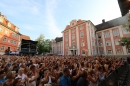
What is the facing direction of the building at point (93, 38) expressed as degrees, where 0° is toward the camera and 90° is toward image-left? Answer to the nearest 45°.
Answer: approximately 45°

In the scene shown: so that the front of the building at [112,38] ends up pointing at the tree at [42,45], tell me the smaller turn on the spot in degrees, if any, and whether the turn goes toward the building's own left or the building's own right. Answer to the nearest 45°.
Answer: approximately 45° to the building's own right

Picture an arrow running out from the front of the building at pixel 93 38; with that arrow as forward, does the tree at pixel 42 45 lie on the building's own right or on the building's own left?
on the building's own right
